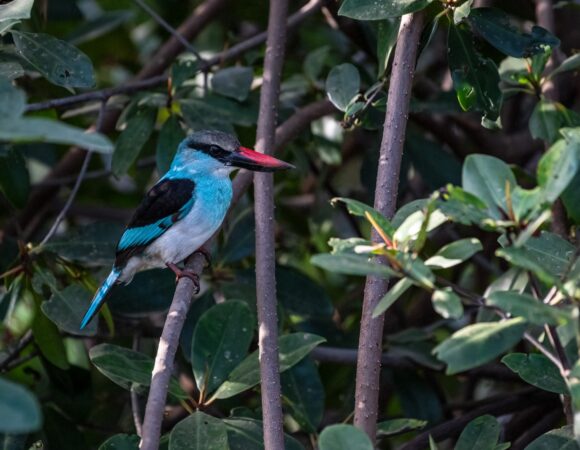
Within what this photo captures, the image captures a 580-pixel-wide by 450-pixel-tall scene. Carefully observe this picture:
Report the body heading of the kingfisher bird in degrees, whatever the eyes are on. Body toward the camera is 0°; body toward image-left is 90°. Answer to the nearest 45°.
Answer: approximately 270°

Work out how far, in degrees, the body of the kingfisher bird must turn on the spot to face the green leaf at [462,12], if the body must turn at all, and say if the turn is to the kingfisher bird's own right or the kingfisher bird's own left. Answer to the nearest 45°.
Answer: approximately 45° to the kingfisher bird's own left

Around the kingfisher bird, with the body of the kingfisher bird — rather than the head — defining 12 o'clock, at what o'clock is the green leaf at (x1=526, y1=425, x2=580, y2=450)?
The green leaf is roughly at 12 o'clock from the kingfisher bird.
